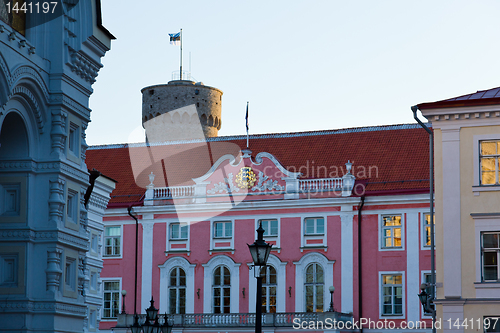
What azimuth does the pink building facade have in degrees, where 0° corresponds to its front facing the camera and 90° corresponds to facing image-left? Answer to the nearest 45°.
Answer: approximately 0°

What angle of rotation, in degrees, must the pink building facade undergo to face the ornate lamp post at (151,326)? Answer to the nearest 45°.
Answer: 0° — it already faces it
